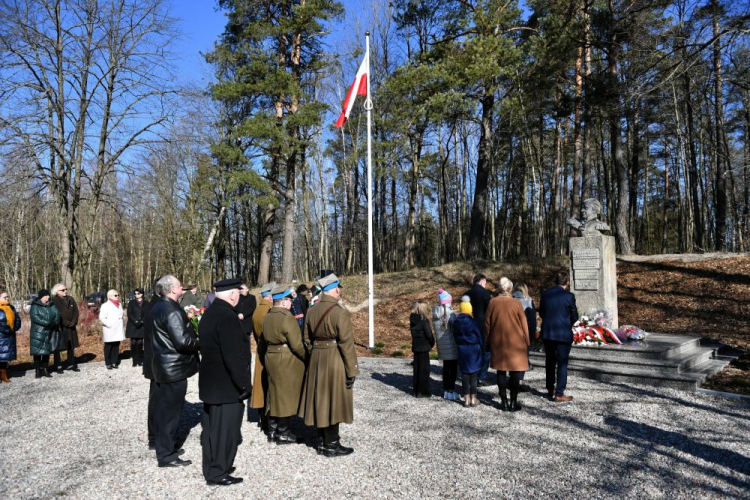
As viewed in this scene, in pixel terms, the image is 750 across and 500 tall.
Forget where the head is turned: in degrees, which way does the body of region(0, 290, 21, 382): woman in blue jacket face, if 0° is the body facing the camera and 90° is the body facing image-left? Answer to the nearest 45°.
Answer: approximately 315°

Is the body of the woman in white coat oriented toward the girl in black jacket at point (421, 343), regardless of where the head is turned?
yes

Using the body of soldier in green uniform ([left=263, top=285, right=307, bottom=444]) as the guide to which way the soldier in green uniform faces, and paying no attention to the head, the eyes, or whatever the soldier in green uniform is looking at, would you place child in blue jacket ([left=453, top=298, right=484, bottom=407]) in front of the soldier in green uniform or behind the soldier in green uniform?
in front

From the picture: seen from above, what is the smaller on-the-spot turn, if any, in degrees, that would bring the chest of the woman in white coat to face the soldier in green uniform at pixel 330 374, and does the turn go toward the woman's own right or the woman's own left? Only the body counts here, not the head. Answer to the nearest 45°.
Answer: approximately 45° to the woman's own right

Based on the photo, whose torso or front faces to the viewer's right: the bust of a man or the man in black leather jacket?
the man in black leather jacket

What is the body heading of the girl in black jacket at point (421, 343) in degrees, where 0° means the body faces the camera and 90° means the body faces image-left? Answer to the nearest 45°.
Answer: approximately 225°

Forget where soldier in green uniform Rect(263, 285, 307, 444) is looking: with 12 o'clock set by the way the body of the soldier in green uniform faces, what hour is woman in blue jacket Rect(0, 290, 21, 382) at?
The woman in blue jacket is roughly at 9 o'clock from the soldier in green uniform.

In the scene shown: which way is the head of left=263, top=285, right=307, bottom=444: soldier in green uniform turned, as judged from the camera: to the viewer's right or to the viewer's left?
to the viewer's right

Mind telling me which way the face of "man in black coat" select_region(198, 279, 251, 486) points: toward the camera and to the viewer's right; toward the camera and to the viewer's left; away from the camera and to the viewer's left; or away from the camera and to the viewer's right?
away from the camera and to the viewer's right

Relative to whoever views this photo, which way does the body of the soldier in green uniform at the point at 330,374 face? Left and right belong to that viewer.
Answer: facing away from the viewer and to the right of the viewer

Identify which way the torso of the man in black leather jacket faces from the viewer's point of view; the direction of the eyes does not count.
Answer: to the viewer's right

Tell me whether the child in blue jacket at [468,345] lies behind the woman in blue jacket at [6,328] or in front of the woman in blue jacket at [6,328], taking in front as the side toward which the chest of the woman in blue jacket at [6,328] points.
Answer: in front

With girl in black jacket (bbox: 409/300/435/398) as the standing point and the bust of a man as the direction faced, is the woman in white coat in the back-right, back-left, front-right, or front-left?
back-left

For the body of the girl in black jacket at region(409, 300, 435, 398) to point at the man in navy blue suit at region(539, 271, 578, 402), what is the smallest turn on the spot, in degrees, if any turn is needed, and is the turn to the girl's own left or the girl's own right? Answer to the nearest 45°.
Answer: approximately 45° to the girl's own right

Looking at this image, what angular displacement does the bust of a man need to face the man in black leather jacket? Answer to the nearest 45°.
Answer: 0° — it already faces them

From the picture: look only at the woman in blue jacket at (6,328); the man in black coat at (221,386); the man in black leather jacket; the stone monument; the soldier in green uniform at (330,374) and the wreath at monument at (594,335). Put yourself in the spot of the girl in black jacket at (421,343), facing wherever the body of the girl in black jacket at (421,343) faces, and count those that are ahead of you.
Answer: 2

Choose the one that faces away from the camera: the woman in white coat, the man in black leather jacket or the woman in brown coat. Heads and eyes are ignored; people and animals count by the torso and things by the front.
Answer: the woman in brown coat
